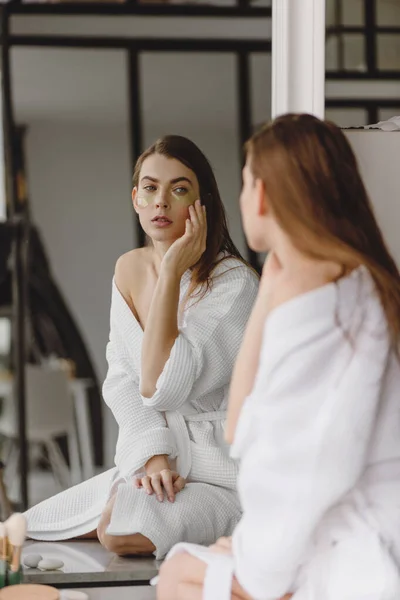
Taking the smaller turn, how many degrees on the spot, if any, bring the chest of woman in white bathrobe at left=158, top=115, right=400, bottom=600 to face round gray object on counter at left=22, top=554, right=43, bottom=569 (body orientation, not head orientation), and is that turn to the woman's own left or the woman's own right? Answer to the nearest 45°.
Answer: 0° — they already face it

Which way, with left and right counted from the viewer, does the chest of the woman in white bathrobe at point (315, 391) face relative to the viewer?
facing away from the viewer and to the left of the viewer

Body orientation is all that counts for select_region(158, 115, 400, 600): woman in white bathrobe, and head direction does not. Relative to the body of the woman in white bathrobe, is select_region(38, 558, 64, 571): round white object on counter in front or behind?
in front

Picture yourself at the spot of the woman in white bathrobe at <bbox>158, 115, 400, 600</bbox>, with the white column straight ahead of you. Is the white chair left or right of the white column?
left

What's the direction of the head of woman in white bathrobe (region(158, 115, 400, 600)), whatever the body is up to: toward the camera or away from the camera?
away from the camera

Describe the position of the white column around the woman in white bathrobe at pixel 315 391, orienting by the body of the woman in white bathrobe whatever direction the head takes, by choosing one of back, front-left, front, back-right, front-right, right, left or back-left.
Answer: front-right
